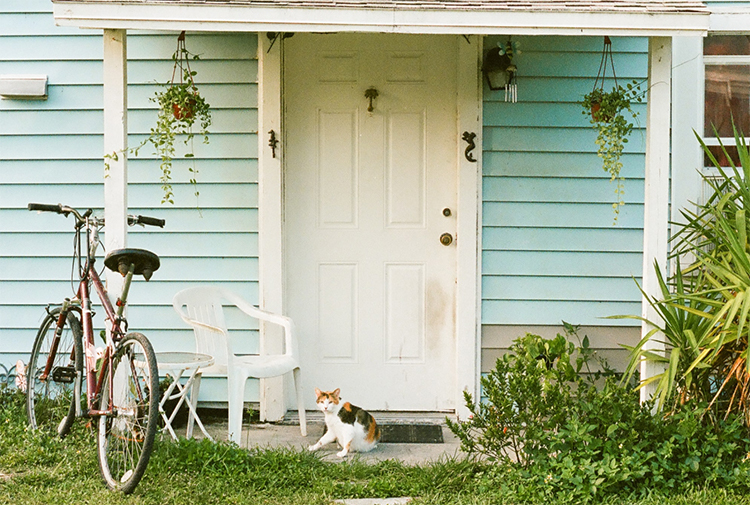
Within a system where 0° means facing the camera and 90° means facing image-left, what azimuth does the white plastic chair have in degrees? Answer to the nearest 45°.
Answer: approximately 315°

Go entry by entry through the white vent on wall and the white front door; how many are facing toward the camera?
2

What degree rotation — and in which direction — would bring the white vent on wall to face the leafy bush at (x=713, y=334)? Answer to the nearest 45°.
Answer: approximately 45° to its left

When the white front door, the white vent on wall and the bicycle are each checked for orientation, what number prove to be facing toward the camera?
2

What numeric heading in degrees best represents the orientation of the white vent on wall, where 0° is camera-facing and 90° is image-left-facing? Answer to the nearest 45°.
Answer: approximately 0°

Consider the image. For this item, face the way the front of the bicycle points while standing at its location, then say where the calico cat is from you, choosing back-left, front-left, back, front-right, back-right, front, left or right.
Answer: back-right

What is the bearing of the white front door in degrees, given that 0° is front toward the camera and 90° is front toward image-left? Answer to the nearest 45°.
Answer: approximately 0°
